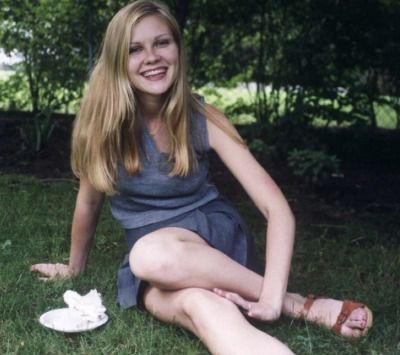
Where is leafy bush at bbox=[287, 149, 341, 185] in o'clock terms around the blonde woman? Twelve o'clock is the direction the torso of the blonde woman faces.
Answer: The leafy bush is roughly at 7 o'clock from the blonde woman.

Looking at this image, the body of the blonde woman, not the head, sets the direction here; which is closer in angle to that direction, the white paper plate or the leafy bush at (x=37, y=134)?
the white paper plate

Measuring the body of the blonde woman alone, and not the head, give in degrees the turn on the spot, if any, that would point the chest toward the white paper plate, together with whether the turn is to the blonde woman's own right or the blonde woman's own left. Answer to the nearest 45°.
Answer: approximately 45° to the blonde woman's own right

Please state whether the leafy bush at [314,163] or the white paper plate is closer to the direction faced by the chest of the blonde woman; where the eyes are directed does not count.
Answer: the white paper plate

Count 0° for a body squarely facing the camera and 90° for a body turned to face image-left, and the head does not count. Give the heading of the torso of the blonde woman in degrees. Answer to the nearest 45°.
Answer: approximately 0°

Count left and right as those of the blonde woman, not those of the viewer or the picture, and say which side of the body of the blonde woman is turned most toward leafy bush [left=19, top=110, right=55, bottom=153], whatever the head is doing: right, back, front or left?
back

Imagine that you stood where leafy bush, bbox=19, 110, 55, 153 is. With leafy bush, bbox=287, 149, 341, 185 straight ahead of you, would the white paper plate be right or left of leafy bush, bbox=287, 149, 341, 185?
right
